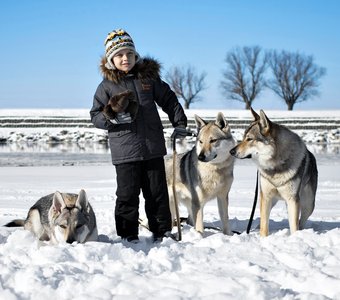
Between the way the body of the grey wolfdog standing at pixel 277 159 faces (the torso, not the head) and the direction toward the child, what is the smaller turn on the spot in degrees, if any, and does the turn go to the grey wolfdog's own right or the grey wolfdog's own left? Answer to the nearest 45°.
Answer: approximately 45° to the grey wolfdog's own right

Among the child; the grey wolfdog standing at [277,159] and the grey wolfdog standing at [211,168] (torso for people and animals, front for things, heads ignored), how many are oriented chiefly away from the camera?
0

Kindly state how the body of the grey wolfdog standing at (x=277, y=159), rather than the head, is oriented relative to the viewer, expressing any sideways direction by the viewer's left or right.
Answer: facing the viewer and to the left of the viewer

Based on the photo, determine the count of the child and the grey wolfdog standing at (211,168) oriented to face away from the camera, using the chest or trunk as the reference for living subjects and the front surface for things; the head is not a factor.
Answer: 0

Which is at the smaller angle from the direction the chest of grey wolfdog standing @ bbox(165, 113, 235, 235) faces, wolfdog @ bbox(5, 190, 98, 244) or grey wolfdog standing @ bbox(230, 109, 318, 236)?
the grey wolfdog standing

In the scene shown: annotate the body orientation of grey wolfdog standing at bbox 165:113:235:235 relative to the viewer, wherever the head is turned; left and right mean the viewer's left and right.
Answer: facing the viewer and to the right of the viewer

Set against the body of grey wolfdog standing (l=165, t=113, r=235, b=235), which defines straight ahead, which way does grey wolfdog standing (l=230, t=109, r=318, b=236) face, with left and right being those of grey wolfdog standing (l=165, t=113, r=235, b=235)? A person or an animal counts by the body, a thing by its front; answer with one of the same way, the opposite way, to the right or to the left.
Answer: to the right

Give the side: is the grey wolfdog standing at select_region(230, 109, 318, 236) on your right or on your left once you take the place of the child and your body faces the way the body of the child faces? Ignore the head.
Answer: on your left

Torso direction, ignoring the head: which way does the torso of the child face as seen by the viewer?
toward the camera

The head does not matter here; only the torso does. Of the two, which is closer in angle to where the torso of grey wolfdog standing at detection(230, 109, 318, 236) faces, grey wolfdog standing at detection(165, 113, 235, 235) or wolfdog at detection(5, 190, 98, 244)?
the wolfdog

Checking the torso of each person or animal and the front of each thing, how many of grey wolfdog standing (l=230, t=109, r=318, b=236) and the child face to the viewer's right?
0
